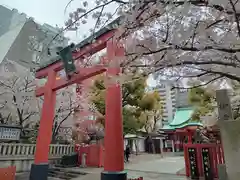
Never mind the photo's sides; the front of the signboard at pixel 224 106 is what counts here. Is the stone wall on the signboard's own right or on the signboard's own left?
on the signboard's own right

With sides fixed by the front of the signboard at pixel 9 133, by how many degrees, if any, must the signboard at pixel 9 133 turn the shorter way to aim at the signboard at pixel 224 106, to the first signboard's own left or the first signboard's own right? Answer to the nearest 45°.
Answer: approximately 45° to the first signboard's own left

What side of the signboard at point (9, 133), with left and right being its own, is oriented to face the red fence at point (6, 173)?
front

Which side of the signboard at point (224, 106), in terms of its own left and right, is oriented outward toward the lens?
front

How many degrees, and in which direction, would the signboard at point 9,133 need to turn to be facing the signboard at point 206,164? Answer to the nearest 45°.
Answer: approximately 45° to its left

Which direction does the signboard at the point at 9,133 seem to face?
toward the camera

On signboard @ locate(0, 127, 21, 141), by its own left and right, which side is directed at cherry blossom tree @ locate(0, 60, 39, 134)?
back

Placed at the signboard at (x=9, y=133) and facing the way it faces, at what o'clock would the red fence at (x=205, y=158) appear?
The red fence is roughly at 10 o'clock from the signboard.

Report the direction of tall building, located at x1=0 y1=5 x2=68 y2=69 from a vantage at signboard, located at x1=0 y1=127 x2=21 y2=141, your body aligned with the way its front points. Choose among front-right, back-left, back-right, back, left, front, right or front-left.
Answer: back
